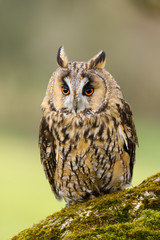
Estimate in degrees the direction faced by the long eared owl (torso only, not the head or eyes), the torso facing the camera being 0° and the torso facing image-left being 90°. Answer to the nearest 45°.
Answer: approximately 0°
